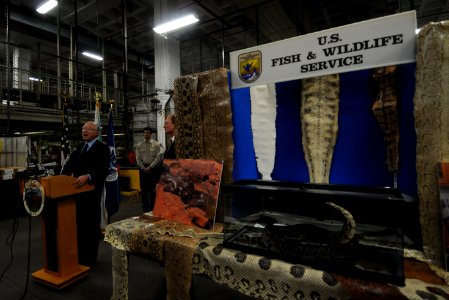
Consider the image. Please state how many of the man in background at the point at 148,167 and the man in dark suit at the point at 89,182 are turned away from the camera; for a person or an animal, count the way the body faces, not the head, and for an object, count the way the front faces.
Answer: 0

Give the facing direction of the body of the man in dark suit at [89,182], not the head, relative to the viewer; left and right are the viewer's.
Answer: facing the viewer and to the left of the viewer

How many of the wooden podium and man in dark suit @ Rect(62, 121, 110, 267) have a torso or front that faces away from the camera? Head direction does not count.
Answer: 0

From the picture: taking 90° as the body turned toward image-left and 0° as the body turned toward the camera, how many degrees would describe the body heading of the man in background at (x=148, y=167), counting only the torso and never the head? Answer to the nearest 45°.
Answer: approximately 0°

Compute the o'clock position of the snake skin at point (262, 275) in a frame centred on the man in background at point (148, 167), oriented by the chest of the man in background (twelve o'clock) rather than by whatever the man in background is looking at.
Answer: The snake skin is roughly at 12 o'clock from the man in background.

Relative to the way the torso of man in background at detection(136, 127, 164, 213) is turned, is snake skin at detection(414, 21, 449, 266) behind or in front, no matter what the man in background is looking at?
in front

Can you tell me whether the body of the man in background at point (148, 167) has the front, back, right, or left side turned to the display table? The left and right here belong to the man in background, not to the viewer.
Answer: front

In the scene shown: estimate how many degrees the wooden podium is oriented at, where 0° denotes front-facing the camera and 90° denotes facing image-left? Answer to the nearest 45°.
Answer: approximately 45°

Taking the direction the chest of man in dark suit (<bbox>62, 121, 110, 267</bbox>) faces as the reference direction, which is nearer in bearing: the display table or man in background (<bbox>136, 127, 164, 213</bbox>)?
the display table

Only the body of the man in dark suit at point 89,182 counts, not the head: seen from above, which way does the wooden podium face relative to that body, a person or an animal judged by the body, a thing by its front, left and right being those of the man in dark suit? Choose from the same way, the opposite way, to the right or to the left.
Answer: the same way

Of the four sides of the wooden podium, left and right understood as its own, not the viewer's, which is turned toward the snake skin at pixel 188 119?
left

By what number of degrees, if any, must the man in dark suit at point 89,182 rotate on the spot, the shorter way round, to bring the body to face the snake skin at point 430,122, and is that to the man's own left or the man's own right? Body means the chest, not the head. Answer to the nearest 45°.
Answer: approximately 90° to the man's own left

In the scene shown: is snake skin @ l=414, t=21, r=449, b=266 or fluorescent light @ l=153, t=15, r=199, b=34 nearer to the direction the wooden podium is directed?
the snake skin
